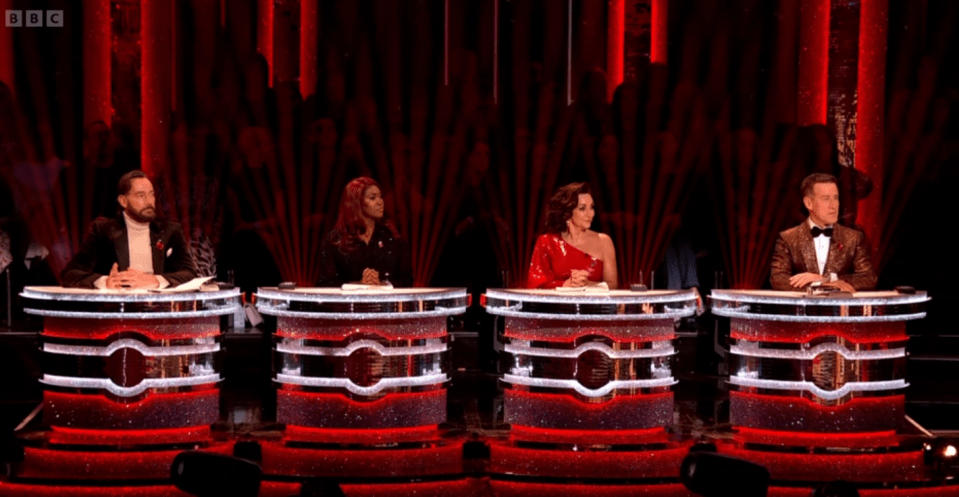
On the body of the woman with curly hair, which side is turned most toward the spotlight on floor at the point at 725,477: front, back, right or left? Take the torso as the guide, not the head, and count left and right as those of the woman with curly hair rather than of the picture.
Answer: front

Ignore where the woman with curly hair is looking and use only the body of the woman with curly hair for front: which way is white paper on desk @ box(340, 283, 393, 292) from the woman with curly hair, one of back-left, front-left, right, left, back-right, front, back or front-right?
front

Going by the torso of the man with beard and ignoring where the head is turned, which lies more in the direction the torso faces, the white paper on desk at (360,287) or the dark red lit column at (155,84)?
the white paper on desk

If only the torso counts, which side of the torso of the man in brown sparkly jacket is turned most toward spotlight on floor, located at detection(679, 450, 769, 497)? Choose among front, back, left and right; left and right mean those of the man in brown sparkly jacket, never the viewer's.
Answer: front

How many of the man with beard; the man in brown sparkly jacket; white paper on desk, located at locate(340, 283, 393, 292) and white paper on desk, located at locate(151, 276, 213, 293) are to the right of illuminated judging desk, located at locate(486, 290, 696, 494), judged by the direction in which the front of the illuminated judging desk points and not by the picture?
3

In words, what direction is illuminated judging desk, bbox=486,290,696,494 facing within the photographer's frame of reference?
facing the viewer

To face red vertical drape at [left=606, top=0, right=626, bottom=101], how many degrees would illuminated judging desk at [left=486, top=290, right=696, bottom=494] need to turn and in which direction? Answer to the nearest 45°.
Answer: approximately 180°

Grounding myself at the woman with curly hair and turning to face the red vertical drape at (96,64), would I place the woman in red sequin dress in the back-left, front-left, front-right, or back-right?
back-right

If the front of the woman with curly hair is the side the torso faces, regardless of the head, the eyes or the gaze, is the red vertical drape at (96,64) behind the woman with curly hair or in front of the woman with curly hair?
behind

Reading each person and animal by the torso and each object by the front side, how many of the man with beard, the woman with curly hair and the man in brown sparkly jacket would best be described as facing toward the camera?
3
